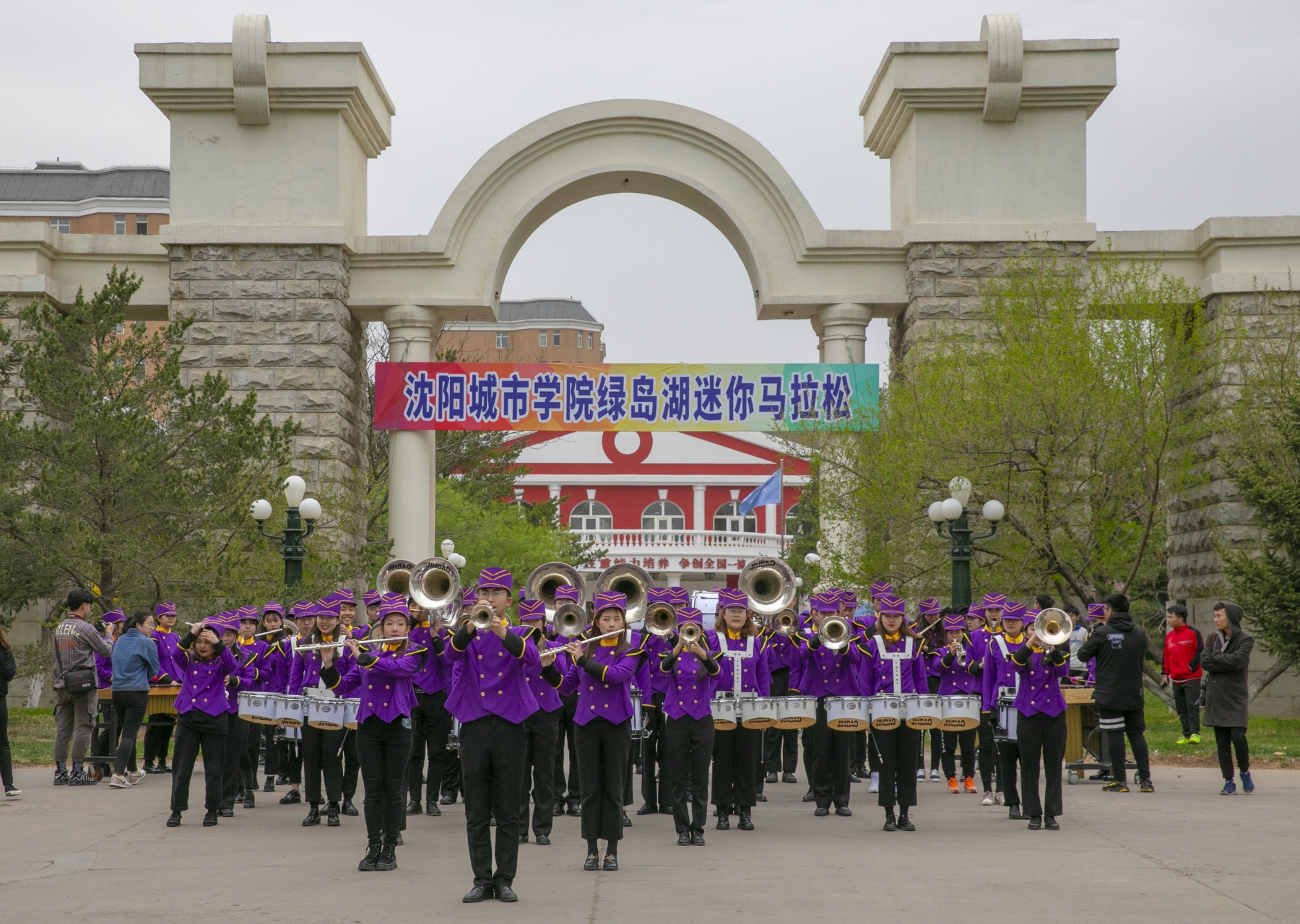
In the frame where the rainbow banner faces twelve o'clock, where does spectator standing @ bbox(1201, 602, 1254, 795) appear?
The spectator standing is roughly at 11 o'clock from the rainbow banner.

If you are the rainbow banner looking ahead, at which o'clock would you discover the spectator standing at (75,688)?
The spectator standing is roughly at 1 o'clock from the rainbow banner.

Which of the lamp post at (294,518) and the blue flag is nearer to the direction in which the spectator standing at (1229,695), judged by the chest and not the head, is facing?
the lamp post

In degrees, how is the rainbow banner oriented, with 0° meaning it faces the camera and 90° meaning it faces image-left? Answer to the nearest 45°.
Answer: approximately 0°

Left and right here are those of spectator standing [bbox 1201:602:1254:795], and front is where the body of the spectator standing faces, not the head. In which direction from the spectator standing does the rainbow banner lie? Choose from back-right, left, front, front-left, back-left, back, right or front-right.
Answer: right
